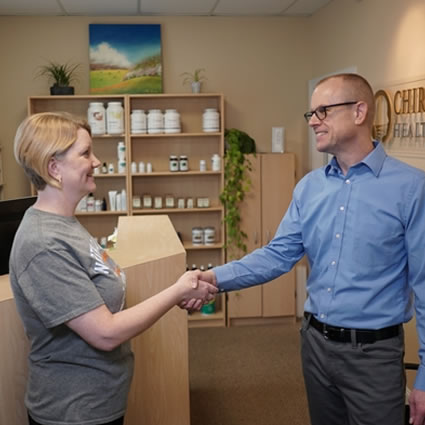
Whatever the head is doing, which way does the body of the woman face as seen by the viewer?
to the viewer's right

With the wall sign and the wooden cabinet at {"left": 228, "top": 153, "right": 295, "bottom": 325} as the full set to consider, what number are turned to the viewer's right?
0

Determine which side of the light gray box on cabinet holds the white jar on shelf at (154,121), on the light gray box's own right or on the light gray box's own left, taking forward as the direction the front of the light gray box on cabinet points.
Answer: on the light gray box's own right

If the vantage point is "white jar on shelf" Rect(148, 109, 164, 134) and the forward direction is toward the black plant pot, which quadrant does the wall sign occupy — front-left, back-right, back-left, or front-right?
back-left

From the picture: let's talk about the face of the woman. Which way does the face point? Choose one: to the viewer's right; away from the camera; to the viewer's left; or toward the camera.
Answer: to the viewer's right

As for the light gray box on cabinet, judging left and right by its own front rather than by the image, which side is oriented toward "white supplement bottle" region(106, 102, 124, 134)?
right

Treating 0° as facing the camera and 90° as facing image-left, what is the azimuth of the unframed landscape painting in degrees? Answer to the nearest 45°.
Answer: approximately 0°

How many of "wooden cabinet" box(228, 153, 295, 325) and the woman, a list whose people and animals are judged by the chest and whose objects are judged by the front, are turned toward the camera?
1
